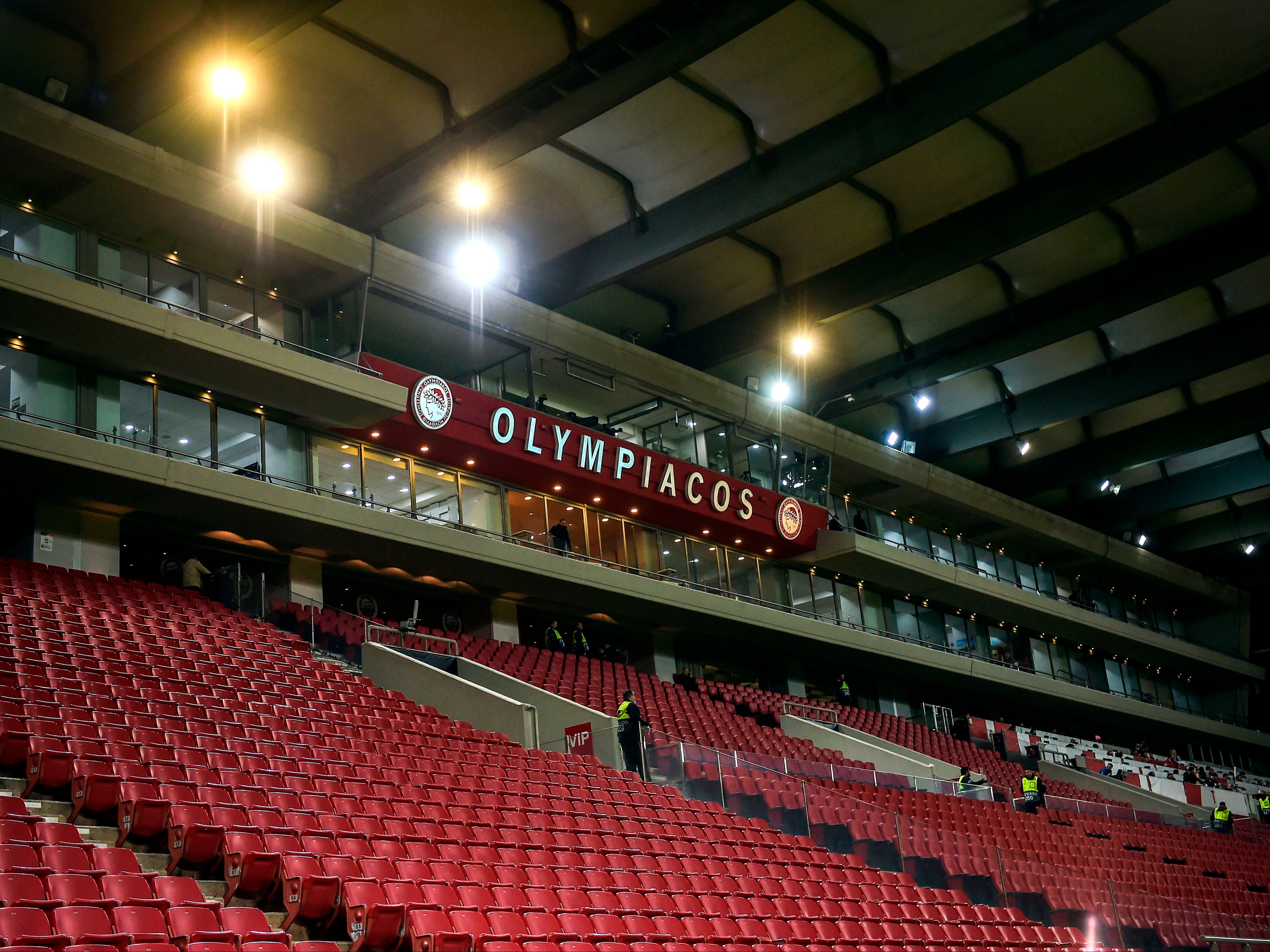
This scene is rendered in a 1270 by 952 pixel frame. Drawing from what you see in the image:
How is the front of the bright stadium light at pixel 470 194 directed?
toward the camera

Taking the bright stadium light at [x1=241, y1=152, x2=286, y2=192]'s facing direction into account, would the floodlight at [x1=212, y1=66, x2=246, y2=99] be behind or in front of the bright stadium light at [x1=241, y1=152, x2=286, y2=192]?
in front

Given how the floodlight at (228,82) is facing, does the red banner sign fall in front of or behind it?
behind

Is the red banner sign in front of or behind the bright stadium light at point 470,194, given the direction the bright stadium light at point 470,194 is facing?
behind

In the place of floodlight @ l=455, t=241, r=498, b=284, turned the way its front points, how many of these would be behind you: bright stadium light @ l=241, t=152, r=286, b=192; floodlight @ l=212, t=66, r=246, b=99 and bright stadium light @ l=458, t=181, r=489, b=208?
0

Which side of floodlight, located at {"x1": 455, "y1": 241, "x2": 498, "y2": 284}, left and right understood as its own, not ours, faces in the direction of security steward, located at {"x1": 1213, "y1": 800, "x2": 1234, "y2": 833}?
left

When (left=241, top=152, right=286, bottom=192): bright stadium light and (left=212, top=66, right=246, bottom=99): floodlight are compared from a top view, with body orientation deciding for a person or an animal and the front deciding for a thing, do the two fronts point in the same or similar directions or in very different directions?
same or similar directions

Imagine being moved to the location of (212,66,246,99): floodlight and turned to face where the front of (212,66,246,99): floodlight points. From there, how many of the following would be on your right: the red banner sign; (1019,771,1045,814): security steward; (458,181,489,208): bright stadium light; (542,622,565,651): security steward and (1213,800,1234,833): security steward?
0

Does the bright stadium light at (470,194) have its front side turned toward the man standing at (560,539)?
no

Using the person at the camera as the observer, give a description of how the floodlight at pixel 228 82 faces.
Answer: facing the viewer

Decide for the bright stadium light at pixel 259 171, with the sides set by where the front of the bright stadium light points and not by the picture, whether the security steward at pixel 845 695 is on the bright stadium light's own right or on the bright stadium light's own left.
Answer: on the bright stadium light's own left

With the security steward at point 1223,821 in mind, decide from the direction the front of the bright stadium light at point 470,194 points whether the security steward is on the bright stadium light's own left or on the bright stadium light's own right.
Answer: on the bright stadium light's own left

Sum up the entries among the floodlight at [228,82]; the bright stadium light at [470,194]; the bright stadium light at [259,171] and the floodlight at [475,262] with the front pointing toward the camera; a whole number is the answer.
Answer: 4

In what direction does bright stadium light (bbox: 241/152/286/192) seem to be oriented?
toward the camera

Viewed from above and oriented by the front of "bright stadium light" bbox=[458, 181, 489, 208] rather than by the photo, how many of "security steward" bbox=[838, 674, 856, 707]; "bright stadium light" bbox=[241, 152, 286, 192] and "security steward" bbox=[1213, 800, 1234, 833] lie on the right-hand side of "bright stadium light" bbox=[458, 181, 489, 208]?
1
